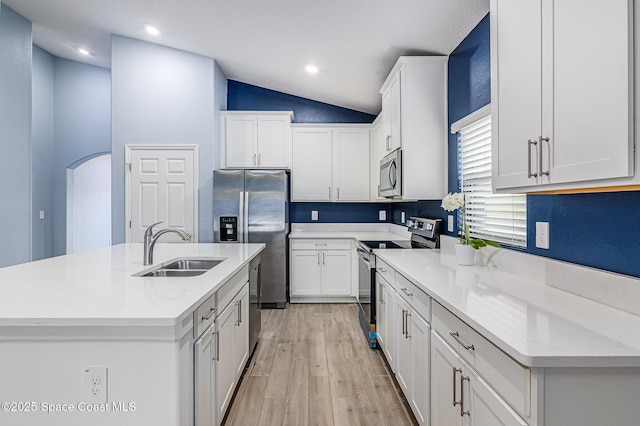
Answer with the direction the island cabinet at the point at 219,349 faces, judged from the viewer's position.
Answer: facing to the right of the viewer

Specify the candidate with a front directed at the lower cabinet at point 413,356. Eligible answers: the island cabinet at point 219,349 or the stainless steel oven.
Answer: the island cabinet

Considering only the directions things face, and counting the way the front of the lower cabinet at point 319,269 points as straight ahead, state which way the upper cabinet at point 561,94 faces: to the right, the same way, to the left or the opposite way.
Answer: to the right

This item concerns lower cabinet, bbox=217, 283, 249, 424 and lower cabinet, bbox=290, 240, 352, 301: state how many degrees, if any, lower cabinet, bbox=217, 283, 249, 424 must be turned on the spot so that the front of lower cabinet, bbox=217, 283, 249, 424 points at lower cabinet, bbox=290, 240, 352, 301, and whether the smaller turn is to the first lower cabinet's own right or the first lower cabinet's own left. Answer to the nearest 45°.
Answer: approximately 45° to the first lower cabinet's own left

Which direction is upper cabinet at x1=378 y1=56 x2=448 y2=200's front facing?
to the viewer's left

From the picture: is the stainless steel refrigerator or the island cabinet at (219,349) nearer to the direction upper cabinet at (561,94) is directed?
the island cabinet

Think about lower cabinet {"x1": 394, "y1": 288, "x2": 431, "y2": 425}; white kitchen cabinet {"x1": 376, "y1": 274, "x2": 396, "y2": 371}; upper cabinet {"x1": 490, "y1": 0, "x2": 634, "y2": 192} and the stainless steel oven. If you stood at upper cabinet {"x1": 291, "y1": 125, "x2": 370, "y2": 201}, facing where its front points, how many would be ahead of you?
4

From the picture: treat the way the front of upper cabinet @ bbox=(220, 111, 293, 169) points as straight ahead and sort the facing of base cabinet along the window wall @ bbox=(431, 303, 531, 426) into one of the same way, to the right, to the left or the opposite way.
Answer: to the right

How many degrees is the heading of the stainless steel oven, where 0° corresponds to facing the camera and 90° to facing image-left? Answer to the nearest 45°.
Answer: approximately 90°

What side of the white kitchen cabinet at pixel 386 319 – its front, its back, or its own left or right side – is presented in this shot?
left

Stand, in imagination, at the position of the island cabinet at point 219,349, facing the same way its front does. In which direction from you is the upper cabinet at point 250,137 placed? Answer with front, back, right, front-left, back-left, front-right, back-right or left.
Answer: left

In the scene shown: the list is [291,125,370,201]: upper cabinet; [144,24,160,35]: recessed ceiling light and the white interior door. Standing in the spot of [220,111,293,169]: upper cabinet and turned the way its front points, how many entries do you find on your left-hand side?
1
